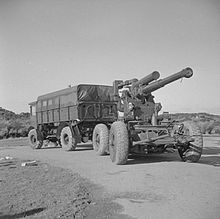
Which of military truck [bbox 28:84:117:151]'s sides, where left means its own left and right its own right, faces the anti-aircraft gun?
back

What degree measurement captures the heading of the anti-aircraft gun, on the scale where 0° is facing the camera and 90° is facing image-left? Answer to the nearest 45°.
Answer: approximately 315°

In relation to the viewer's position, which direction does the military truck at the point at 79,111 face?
facing away from the viewer and to the left of the viewer

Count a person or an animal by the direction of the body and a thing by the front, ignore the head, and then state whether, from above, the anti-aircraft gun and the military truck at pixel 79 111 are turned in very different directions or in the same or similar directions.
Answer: very different directions

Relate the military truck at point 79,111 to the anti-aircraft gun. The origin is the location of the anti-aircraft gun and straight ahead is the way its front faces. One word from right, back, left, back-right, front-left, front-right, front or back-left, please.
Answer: back
